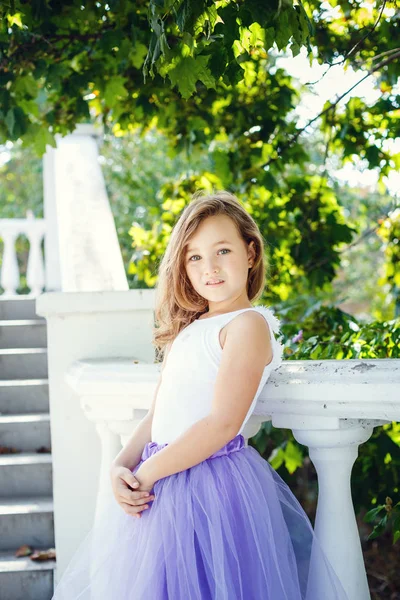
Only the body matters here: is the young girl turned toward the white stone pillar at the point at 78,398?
no

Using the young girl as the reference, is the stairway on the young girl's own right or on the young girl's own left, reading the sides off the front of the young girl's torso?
on the young girl's own right

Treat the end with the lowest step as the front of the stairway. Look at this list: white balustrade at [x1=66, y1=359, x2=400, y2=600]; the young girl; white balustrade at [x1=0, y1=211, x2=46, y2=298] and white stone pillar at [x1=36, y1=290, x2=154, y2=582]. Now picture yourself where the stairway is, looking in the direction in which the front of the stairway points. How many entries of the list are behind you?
1

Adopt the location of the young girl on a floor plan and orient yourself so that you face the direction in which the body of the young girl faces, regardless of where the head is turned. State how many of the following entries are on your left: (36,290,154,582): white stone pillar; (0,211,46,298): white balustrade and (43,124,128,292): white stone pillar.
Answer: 0

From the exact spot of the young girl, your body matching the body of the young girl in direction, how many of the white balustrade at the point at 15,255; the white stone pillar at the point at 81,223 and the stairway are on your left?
0

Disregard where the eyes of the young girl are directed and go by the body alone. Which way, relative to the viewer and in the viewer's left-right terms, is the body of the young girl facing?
facing the viewer and to the left of the viewer

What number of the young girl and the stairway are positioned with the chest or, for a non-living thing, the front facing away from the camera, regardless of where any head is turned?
0

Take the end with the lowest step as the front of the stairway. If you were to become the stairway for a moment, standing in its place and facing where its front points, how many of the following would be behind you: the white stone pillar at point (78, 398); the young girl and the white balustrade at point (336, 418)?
0

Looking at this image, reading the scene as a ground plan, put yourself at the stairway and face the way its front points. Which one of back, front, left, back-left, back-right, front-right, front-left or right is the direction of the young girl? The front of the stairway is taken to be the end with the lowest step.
front

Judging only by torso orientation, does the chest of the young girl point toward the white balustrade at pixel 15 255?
no

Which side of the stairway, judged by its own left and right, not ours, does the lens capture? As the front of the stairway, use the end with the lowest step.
front

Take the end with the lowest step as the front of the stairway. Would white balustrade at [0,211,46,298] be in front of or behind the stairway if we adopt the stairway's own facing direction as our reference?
behind

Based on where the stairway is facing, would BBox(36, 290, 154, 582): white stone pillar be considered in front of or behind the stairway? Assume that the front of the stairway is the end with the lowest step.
in front

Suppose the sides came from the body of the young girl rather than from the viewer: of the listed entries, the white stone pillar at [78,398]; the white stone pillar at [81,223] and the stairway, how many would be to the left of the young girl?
0

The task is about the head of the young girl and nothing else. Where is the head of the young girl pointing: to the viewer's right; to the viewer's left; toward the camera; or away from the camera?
toward the camera
